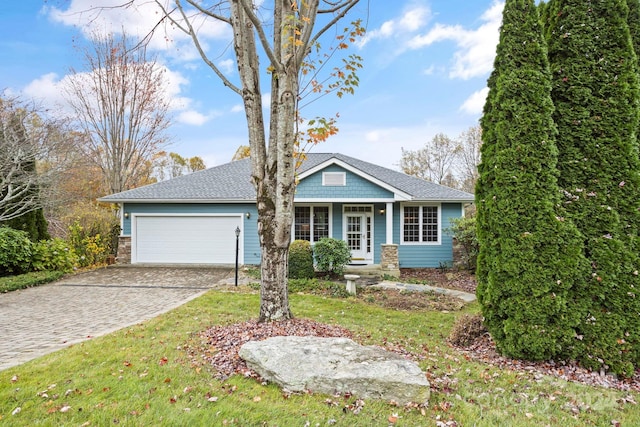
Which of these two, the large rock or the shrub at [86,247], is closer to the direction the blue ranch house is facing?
the large rock

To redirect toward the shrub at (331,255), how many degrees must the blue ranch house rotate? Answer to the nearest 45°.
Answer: approximately 45° to its left

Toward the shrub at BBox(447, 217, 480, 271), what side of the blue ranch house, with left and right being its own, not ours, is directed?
left

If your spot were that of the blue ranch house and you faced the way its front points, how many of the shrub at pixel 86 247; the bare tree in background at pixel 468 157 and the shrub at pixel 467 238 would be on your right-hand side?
1

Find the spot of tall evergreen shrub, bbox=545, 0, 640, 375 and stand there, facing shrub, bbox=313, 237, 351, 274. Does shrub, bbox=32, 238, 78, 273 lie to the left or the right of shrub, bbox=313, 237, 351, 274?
left

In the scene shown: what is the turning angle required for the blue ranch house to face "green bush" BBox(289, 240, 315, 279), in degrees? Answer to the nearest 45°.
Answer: approximately 45° to its left

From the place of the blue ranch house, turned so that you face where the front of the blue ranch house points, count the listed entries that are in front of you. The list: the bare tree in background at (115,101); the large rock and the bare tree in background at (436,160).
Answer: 1

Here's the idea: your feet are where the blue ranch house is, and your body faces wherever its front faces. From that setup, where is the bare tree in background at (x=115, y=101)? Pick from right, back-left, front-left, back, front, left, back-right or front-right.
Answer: back-right

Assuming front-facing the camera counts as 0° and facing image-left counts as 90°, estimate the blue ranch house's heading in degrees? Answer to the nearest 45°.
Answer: approximately 0°

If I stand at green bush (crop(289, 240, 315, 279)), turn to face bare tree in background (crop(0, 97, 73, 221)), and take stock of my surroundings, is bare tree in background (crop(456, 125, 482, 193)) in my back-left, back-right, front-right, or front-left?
back-right

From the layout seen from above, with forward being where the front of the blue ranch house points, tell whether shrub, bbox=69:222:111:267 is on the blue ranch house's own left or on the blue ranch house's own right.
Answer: on the blue ranch house's own right

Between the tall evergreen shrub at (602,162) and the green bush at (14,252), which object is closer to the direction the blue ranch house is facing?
the tall evergreen shrub

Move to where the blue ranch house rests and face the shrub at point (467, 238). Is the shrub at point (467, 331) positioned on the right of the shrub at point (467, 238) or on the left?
right

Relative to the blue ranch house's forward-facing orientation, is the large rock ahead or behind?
ahead
